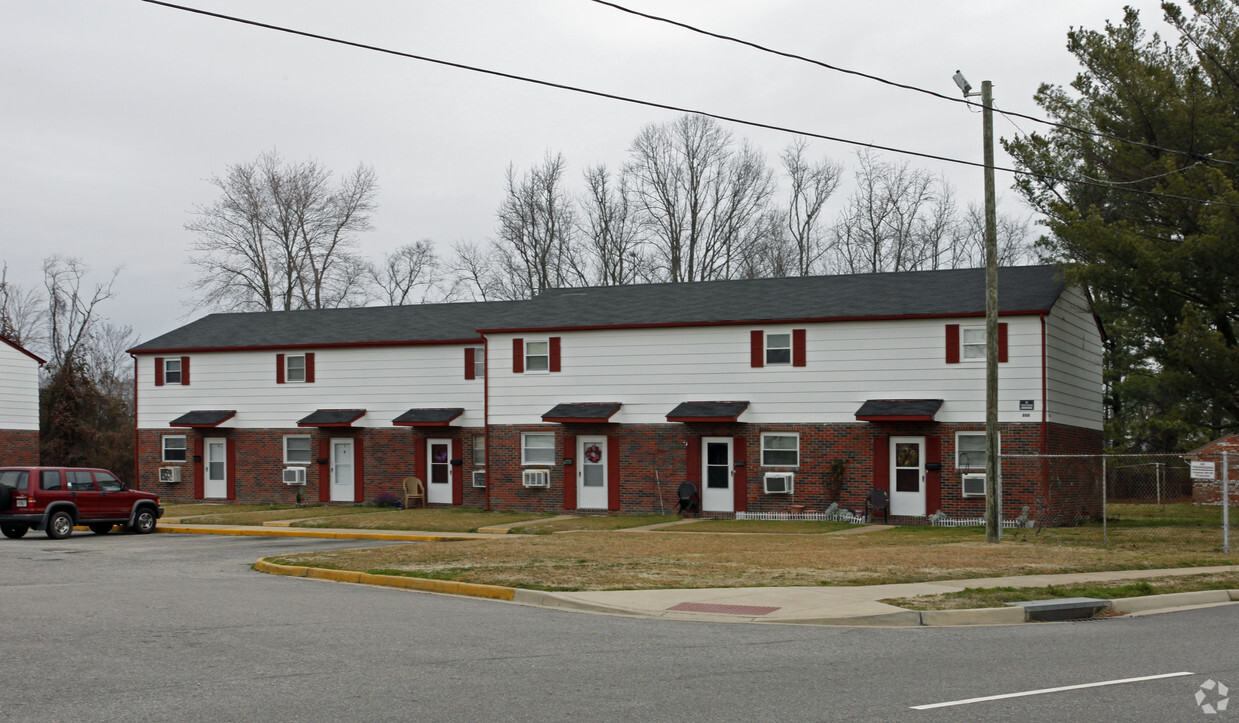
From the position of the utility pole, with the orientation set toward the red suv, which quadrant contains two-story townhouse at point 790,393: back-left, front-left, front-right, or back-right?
front-right

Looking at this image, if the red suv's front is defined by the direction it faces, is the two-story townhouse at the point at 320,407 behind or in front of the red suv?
in front

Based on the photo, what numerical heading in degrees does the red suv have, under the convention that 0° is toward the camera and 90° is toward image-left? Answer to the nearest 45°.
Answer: approximately 225°

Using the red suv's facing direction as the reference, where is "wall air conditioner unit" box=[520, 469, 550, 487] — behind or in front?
in front

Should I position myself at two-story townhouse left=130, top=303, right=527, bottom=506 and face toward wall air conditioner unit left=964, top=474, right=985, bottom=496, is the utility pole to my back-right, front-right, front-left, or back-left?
front-right

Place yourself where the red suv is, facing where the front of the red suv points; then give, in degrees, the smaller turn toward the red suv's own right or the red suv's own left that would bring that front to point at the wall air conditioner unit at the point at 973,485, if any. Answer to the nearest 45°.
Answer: approximately 45° to the red suv's own right

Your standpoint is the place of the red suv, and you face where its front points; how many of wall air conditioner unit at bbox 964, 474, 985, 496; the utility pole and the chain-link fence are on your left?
0

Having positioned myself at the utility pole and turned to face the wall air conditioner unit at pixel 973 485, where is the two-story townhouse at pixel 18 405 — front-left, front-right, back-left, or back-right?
front-left
